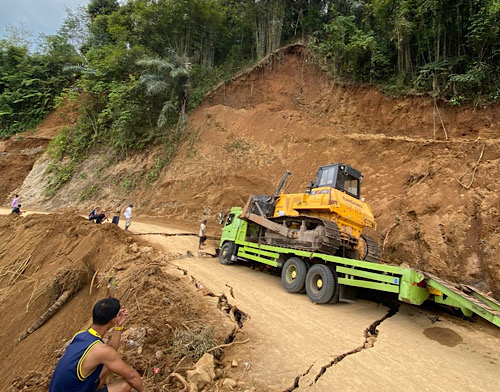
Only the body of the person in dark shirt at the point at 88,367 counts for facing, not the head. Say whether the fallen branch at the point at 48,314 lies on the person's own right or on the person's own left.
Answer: on the person's own left

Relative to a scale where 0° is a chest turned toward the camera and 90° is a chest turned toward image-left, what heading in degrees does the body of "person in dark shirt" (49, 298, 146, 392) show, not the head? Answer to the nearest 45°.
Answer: approximately 225°

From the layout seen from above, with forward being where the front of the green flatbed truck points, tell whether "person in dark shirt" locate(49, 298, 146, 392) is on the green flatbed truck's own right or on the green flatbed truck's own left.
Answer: on the green flatbed truck's own left

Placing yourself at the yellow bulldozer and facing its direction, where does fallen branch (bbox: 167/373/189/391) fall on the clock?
The fallen branch is roughly at 8 o'clock from the yellow bulldozer.

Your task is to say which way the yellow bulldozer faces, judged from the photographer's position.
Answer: facing away from the viewer and to the left of the viewer

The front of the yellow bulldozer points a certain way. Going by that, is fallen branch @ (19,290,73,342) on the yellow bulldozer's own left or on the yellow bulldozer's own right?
on the yellow bulldozer's own left

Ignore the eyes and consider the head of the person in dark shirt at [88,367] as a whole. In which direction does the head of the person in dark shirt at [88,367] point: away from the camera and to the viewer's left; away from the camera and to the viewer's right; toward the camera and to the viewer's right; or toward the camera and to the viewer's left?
away from the camera and to the viewer's right

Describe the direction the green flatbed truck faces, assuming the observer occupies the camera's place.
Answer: facing away from the viewer and to the left of the viewer

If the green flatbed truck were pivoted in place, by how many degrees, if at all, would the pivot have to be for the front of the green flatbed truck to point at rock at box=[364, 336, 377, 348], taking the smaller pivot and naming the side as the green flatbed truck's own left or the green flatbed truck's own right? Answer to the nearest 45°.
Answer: approximately 135° to the green flatbed truck's own left

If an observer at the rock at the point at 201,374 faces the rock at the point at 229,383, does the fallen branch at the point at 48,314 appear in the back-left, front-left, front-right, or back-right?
back-left
